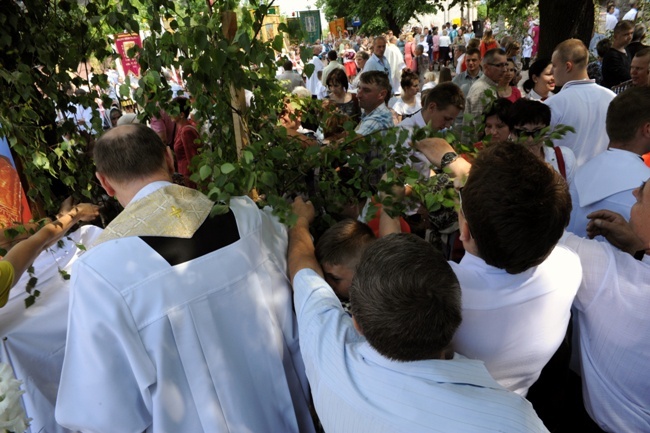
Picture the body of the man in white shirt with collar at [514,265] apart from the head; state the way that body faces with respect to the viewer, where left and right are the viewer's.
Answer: facing away from the viewer and to the left of the viewer

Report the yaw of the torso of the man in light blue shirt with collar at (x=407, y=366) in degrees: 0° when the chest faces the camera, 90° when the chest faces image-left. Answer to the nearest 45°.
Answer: approximately 180°

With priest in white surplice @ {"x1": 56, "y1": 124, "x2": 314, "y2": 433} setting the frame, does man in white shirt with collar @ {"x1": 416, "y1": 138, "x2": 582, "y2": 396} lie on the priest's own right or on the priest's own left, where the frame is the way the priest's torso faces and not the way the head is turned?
on the priest's own right

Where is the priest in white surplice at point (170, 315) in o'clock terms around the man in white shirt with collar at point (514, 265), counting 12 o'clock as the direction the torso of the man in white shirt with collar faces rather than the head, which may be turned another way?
The priest in white surplice is roughly at 10 o'clock from the man in white shirt with collar.

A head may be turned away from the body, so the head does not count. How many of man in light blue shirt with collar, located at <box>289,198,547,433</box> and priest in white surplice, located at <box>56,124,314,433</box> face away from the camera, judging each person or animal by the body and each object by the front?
2

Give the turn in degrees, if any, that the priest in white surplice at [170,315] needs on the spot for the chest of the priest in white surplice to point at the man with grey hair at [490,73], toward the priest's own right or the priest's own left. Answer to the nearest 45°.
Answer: approximately 45° to the priest's own right

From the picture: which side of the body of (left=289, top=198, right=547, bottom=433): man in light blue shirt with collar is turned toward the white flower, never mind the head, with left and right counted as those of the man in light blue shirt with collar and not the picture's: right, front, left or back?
left

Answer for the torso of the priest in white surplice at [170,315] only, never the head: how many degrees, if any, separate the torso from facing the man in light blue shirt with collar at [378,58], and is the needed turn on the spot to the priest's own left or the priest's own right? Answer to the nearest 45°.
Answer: approximately 45° to the priest's own right

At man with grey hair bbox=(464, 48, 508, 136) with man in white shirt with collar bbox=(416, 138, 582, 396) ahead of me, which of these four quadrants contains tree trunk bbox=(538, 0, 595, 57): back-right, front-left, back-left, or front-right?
back-left

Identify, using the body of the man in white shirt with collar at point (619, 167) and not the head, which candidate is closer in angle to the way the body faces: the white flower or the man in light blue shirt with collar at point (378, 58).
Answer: the man in light blue shirt with collar

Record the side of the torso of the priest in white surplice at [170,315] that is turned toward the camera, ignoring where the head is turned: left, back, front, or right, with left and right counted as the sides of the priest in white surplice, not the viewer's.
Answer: back

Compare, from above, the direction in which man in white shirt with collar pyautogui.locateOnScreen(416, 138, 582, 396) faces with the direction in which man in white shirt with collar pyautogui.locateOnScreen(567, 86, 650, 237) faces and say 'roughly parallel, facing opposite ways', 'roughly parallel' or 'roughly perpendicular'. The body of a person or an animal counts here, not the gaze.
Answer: roughly perpendicular
